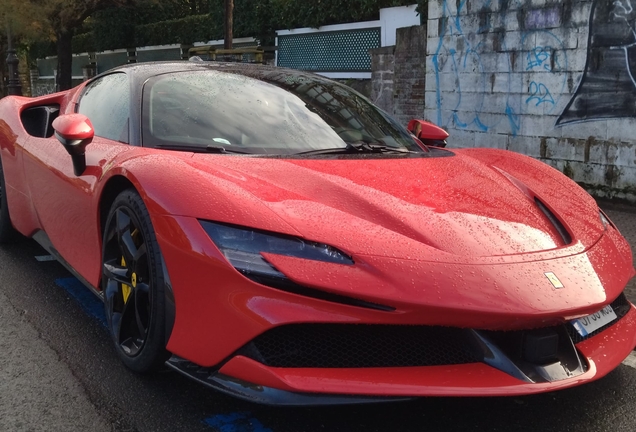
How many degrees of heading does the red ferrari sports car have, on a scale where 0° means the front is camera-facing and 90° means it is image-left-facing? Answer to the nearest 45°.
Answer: approximately 315°

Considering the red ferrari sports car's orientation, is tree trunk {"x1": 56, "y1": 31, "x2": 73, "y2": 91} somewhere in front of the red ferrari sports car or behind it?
behind

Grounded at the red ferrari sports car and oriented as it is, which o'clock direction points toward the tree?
The tree is roughly at 7 o'clock from the red ferrari sports car.

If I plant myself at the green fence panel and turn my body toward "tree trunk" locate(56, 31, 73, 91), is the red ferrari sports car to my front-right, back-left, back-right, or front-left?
back-left

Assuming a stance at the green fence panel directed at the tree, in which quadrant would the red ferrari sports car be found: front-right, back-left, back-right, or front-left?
back-left

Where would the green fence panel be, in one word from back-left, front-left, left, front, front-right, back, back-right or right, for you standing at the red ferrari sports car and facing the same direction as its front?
back-left
